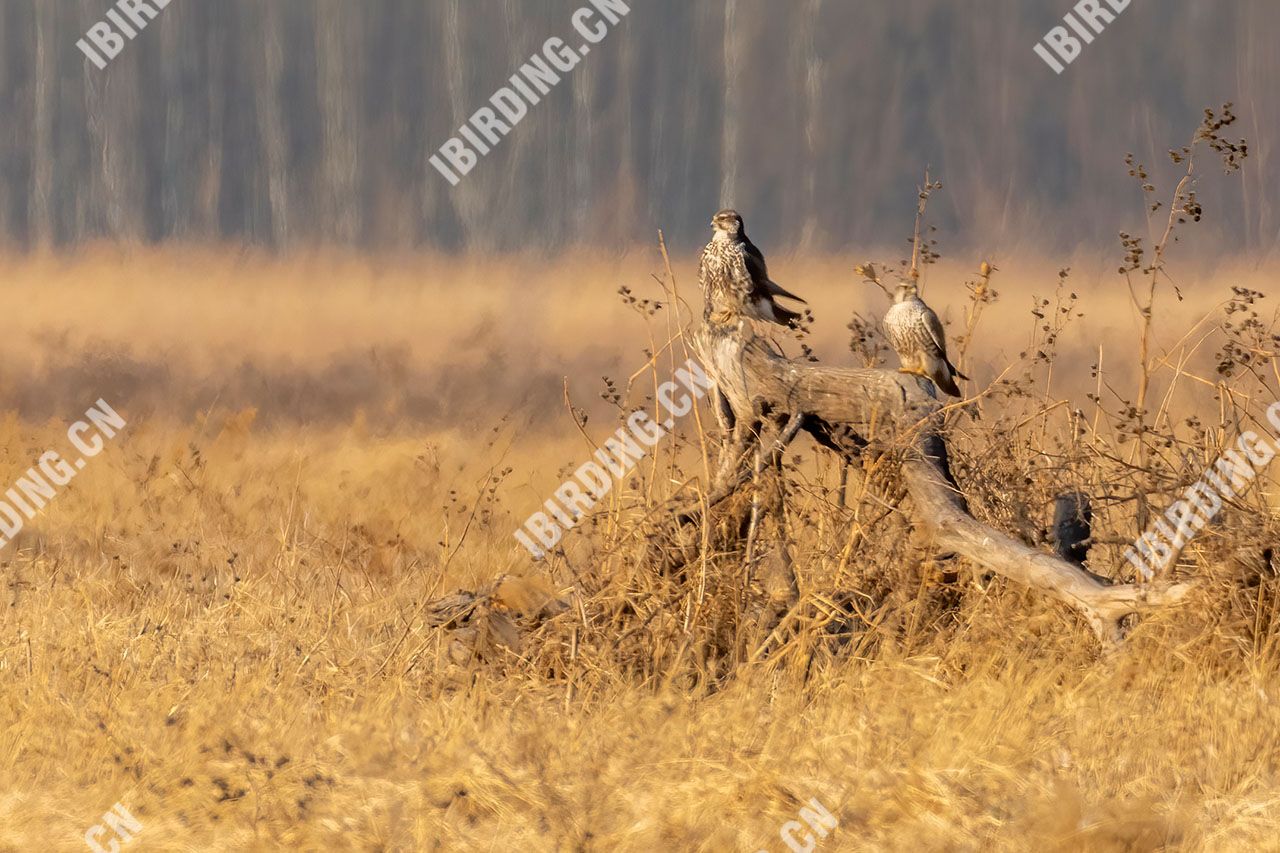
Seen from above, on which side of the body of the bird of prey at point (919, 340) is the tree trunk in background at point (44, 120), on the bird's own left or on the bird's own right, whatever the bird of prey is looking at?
on the bird's own right

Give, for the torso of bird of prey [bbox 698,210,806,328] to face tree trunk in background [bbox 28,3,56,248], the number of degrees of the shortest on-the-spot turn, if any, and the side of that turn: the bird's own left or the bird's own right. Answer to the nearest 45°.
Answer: approximately 90° to the bird's own right

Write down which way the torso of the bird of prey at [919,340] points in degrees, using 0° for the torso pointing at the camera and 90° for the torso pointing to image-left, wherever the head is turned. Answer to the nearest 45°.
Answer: approximately 45°

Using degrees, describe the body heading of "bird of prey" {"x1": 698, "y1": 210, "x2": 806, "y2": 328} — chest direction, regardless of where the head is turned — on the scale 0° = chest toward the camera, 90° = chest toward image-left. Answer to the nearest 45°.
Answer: approximately 45°
